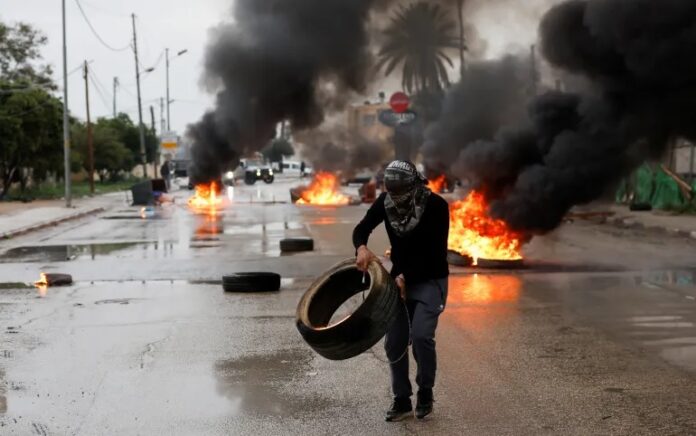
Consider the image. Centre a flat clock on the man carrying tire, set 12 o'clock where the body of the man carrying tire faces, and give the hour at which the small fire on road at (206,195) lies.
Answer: The small fire on road is roughly at 4 o'clock from the man carrying tire.

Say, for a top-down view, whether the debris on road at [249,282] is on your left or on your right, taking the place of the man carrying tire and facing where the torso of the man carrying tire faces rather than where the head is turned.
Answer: on your right

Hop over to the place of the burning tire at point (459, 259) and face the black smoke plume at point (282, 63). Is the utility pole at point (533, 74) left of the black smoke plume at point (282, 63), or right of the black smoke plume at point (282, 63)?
right

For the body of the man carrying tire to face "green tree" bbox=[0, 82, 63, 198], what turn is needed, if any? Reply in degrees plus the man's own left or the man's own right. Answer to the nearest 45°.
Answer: approximately 90° to the man's own right

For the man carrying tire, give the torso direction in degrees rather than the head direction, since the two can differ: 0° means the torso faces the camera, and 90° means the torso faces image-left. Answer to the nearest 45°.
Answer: approximately 45°

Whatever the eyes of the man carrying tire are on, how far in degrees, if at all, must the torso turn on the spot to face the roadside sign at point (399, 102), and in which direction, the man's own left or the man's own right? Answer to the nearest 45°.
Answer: approximately 135° to the man's own right

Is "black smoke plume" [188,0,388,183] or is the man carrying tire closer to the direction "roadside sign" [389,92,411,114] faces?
the man carrying tire

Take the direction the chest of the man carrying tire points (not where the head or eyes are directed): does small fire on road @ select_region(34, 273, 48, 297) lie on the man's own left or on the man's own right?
on the man's own right

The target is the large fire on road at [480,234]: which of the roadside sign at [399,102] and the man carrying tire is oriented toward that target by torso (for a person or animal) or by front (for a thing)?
the roadside sign

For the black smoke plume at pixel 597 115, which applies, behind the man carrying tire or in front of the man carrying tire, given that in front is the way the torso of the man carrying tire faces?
behind

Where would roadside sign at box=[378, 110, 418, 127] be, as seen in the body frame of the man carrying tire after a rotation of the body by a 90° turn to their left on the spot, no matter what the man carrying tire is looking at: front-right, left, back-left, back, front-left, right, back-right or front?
back-left

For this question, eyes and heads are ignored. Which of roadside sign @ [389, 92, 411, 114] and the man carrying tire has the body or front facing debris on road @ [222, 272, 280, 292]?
the roadside sign

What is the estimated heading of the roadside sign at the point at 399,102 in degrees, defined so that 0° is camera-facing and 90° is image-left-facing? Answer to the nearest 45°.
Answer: approximately 0°
